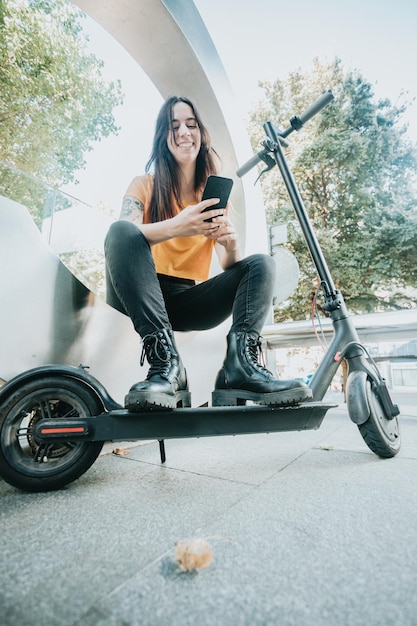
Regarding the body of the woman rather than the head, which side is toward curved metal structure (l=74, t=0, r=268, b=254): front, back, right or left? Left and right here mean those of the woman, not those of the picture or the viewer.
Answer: back

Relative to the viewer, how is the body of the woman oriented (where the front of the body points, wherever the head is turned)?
toward the camera

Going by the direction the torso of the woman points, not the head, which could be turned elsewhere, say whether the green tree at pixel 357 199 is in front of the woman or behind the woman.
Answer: behind

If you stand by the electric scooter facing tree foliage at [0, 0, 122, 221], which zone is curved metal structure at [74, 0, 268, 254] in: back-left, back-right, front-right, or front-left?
front-right
